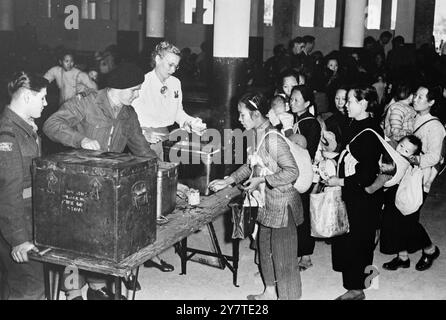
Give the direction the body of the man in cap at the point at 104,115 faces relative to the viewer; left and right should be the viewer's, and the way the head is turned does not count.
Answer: facing the viewer and to the right of the viewer

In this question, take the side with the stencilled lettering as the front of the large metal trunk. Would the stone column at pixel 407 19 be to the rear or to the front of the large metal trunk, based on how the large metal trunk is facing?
to the rear

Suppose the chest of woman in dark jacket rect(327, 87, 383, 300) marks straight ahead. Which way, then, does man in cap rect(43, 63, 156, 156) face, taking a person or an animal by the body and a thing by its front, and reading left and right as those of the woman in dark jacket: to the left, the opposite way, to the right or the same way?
the opposite way

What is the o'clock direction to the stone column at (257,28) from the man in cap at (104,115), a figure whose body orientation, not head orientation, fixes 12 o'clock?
The stone column is roughly at 8 o'clock from the man in cap.

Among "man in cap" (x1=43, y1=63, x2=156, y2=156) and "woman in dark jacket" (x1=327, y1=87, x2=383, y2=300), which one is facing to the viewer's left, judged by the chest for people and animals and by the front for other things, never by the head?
the woman in dark jacket

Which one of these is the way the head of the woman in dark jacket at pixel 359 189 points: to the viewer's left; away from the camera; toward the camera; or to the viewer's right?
to the viewer's left

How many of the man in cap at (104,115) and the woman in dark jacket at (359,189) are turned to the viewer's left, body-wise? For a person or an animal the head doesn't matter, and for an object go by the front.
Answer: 1

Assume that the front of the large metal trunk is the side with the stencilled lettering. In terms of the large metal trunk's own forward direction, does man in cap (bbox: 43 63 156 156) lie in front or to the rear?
to the rear

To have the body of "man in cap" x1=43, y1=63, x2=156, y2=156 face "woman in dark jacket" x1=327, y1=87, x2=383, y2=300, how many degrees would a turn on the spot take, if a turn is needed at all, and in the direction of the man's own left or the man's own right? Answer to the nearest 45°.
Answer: approximately 45° to the man's own left

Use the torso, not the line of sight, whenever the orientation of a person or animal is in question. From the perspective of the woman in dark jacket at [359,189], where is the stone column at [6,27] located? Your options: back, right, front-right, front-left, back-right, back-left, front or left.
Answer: front-right

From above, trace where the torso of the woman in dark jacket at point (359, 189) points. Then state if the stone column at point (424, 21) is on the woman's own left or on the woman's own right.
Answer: on the woman's own right

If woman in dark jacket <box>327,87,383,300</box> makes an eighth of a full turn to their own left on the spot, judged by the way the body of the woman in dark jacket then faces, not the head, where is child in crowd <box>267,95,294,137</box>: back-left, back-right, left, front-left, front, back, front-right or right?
right

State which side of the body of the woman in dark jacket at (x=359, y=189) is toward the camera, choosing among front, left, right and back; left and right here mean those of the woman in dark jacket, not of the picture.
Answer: left

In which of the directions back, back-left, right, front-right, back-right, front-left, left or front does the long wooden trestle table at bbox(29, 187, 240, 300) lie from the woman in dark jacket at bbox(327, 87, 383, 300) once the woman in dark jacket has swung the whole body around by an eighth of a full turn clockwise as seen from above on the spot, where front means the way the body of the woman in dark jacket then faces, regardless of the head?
left

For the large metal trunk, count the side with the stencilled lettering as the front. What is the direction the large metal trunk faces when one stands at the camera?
facing the viewer and to the left of the viewer

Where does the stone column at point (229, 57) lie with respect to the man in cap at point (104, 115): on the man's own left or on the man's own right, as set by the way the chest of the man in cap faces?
on the man's own left

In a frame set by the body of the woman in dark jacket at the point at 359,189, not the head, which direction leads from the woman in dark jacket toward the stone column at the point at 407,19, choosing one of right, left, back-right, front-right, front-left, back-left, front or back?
right

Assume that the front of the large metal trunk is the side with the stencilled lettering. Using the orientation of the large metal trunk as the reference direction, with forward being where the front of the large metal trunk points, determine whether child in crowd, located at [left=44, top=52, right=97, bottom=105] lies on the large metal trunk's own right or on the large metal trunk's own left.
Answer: on the large metal trunk's own right
